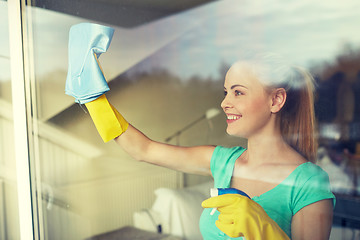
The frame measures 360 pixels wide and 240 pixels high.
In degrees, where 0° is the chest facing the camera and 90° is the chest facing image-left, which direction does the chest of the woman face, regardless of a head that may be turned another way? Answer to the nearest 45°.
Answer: approximately 45°
